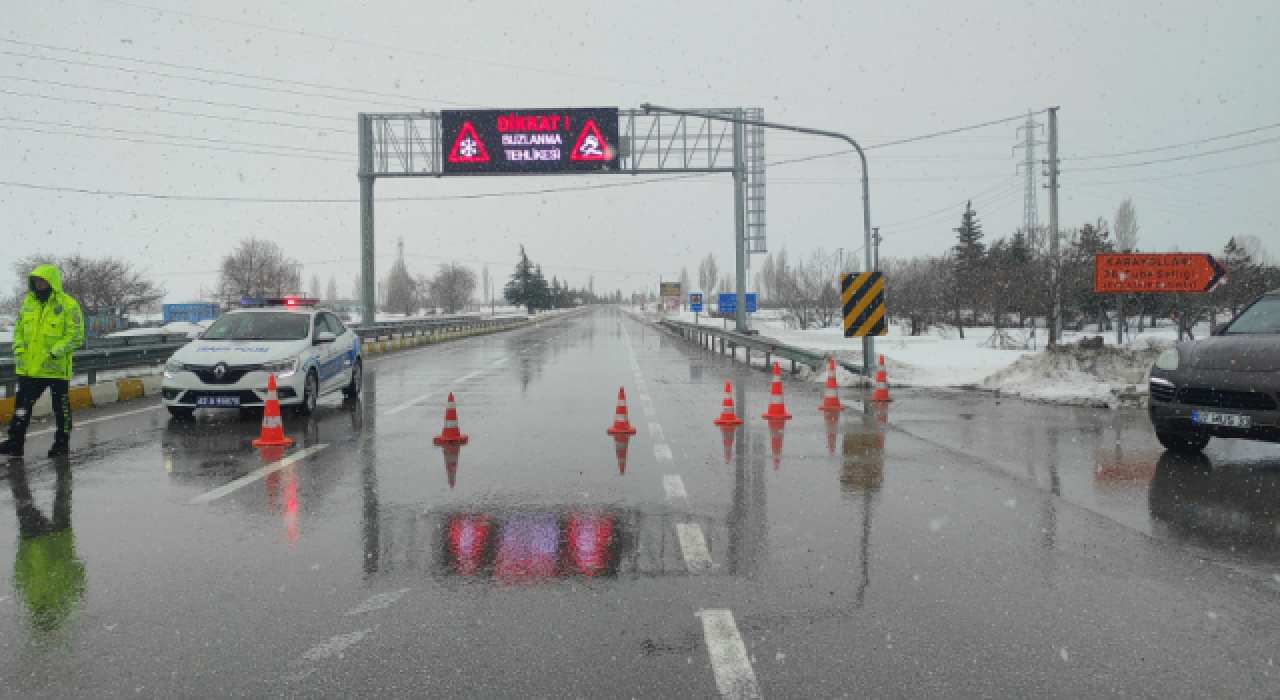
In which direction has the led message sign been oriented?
toward the camera

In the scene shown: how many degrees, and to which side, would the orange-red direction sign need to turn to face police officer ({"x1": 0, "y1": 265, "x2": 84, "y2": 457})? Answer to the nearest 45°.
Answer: approximately 45° to its right

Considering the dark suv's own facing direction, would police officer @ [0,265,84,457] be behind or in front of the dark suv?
in front

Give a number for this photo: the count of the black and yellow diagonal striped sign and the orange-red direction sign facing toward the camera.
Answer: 2

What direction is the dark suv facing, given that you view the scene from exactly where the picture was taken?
facing the viewer and to the left of the viewer

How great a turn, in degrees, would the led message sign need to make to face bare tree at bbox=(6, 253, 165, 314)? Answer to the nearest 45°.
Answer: approximately 135° to its right

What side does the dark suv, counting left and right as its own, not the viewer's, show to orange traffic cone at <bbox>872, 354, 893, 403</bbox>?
right

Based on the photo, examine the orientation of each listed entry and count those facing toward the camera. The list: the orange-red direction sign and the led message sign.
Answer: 2

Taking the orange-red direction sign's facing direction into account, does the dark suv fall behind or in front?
in front

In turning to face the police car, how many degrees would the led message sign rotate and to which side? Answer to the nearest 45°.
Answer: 0° — it already faces it

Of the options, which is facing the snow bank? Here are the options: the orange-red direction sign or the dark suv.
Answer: the orange-red direction sign

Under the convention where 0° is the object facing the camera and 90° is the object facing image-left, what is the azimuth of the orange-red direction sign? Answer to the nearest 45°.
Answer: approximately 0°

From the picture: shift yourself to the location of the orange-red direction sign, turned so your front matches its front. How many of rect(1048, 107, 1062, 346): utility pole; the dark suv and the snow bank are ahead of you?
2

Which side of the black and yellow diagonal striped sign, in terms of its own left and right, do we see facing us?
front

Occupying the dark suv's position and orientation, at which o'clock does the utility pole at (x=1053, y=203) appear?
The utility pole is roughly at 4 o'clock from the dark suv.

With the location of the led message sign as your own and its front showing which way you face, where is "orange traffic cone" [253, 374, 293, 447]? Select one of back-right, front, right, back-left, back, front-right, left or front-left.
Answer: front

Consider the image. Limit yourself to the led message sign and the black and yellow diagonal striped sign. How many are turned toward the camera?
2
